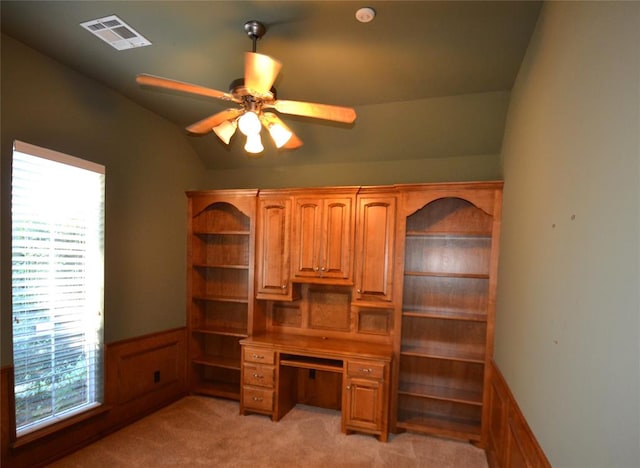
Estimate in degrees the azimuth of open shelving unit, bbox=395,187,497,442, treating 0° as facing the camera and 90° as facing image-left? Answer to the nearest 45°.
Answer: approximately 0°

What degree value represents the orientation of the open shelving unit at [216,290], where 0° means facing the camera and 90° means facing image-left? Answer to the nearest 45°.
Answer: approximately 45°

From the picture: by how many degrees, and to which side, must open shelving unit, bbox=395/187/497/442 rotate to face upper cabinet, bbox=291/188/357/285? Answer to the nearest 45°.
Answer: approximately 90° to its right

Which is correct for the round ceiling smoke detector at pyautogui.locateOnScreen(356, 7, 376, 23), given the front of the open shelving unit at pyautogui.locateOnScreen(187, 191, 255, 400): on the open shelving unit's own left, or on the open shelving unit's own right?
on the open shelving unit's own left

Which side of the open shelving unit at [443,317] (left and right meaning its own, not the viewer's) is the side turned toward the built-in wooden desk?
right

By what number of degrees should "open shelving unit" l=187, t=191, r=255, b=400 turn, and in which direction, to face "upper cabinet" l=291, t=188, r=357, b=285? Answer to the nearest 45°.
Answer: approximately 90° to its left

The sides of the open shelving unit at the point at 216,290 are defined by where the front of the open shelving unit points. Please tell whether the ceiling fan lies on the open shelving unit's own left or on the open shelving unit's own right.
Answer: on the open shelving unit's own left

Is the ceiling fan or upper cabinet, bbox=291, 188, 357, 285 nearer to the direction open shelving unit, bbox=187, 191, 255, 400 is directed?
the ceiling fan

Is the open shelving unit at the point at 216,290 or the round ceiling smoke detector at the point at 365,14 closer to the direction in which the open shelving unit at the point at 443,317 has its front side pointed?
the round ceiling smoke detector

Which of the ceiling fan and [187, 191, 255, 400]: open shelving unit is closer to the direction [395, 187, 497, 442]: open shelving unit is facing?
the ceiling fan
